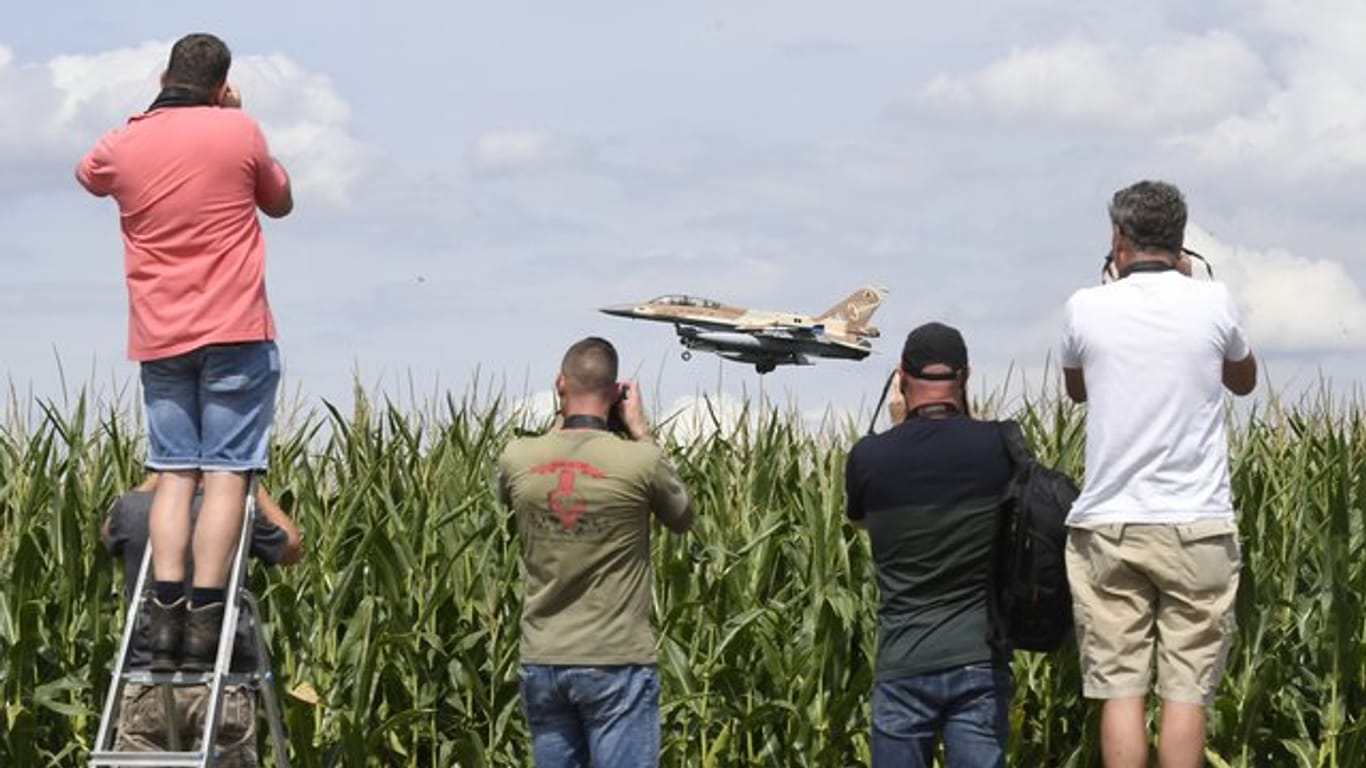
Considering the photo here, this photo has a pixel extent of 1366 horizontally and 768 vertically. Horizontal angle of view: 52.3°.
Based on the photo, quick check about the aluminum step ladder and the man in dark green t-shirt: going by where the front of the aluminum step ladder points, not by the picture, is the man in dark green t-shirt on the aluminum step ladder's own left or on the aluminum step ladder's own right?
on the aluminum step ladder's own left

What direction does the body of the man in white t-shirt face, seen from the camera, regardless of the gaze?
away from the camera

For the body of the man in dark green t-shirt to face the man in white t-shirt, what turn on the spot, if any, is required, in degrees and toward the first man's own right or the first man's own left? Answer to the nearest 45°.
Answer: approximately 90° to the first man's own right

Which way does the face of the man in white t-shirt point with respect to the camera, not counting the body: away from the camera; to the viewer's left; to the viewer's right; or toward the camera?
away from the camera

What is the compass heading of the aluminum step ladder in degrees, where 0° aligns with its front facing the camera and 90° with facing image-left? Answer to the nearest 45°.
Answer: approximately 45°

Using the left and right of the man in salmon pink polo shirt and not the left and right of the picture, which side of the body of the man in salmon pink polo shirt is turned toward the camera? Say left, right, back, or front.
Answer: back

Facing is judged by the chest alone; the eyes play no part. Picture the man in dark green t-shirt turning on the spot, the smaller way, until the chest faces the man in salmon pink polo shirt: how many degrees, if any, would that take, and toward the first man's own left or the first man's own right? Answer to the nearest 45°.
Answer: approximately 90° to the first man's own left

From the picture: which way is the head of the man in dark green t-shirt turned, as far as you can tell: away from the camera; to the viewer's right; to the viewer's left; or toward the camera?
away from the camera

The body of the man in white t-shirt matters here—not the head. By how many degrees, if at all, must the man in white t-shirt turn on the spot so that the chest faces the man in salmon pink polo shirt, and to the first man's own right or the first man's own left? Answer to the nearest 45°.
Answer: approximately 90° to the first man's own left

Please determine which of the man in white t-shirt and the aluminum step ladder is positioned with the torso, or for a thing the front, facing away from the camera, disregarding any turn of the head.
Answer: the man in white t-shirt

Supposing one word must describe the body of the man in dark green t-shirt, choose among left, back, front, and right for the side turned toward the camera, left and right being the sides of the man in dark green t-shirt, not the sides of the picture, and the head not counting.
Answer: back

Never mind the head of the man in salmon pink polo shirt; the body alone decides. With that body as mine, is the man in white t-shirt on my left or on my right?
on my right

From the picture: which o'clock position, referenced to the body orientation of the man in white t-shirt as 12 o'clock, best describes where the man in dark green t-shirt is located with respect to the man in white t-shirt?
The man in dark green t-shirt is roughly at 8 o'clock from the man in white t-shirt.
